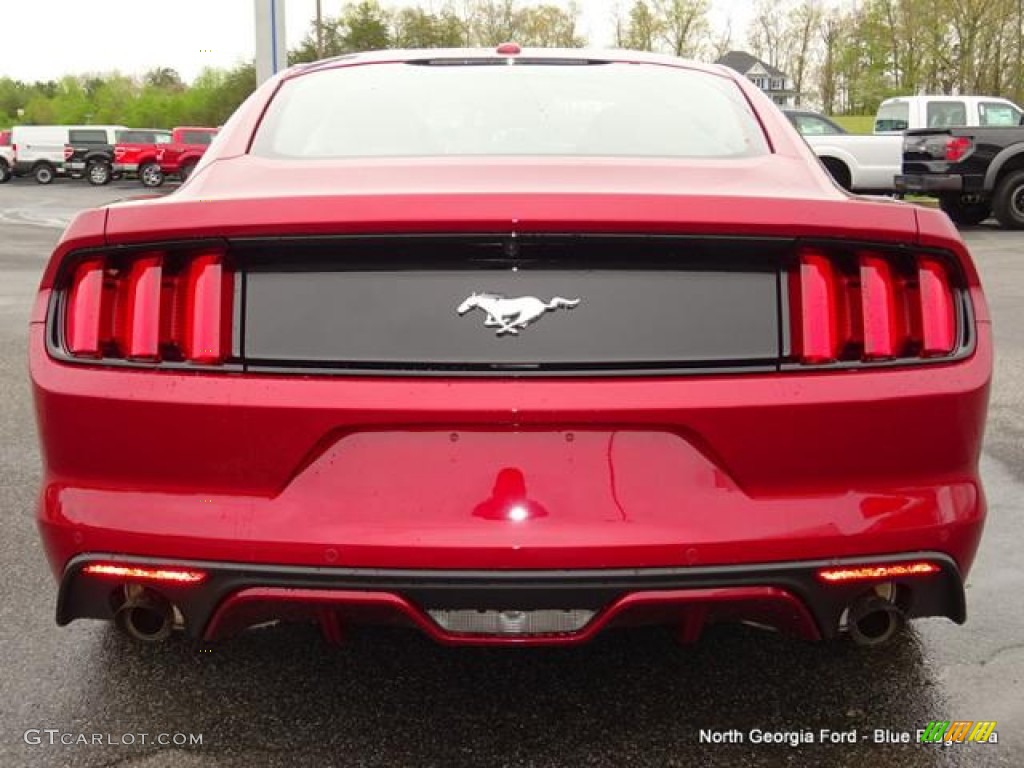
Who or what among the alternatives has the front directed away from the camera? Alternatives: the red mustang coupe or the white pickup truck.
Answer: the red mustang coupe

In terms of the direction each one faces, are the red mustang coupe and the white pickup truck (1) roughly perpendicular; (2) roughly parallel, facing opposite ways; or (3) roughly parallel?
roughly perpendicular

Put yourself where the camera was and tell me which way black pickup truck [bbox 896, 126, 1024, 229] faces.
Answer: facing away from the viewer and to the right of the viewer

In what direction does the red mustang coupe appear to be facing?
away from the camera

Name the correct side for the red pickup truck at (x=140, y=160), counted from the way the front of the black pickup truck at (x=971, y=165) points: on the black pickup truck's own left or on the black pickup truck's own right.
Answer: on the black pickup truck's own left
